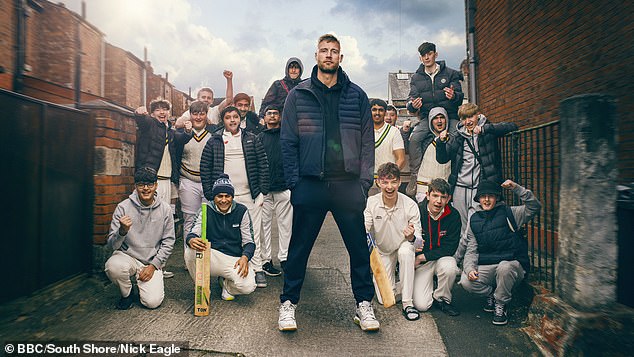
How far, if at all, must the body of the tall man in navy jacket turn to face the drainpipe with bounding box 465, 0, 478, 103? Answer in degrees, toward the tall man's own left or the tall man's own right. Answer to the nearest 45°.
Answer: approximately 135° to the tall man's own left

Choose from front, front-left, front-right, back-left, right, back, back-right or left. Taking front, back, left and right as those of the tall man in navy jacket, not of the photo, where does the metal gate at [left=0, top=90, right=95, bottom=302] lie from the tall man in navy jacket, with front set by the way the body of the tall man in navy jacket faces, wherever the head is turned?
right

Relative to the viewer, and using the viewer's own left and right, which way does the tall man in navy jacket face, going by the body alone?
facing the viewer

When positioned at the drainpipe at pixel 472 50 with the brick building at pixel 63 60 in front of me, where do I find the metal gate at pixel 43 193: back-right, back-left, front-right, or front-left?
front-left

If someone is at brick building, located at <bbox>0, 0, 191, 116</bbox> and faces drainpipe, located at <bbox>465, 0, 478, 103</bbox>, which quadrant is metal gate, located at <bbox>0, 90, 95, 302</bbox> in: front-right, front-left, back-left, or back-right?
front-right
